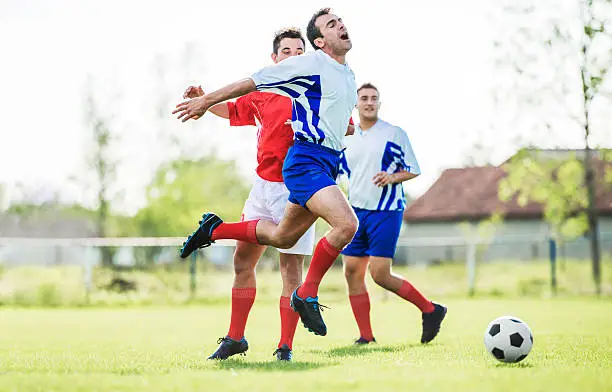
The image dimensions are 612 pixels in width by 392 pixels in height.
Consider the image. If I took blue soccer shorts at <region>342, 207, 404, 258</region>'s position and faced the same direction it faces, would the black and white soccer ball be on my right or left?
on my left

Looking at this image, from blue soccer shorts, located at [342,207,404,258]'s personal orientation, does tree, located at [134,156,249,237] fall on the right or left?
on its right

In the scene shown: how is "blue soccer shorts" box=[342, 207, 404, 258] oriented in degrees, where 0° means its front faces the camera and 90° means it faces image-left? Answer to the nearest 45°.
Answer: approximately 45°

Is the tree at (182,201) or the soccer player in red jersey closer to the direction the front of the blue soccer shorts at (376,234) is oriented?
the soccer player in red jersey

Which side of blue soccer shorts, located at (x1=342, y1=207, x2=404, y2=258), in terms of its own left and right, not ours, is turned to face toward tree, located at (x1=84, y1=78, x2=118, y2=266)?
right

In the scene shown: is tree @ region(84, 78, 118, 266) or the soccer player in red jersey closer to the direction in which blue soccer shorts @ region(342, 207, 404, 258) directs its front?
the soccer player in red jersey

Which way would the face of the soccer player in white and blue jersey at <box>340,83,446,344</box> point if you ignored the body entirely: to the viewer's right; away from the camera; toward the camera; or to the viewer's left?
toward the camera
